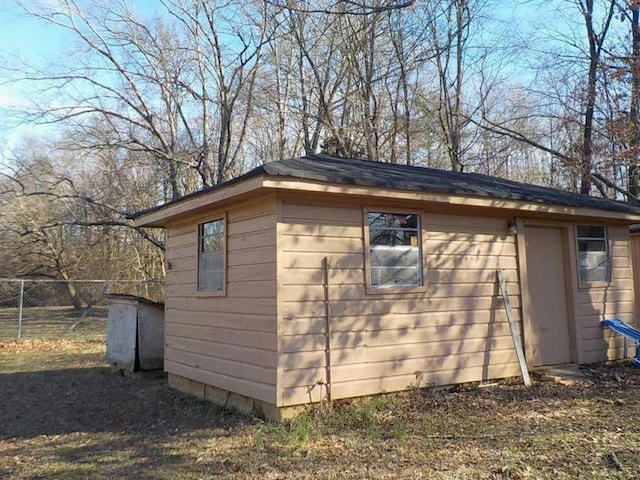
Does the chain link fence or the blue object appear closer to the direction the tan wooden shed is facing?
the blue object

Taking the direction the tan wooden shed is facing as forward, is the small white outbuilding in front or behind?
behind

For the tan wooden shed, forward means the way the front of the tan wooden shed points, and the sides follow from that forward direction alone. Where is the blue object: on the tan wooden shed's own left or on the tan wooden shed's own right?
on the tan wooden shed's own left

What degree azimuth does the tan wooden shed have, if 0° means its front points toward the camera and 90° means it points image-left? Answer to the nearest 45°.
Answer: approximately 315°

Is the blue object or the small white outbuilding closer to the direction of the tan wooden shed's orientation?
the blue object

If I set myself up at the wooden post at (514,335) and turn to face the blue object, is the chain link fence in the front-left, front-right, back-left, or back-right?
back-left

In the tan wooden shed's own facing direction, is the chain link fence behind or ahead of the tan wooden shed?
behind

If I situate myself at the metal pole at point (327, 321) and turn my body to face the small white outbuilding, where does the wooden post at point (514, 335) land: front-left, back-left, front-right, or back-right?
back-right
